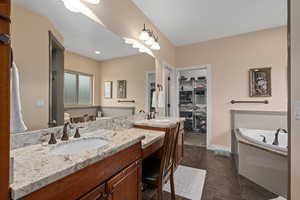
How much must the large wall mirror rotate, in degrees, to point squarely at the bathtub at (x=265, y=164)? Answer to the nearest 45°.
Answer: approximately 45° to its left

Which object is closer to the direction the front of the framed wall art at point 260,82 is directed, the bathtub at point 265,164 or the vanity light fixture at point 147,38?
the bathtub

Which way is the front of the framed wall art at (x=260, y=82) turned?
toward the camera

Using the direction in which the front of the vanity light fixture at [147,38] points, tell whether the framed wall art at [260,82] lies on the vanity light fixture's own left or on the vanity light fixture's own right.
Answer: on the vanity light fixture's own left

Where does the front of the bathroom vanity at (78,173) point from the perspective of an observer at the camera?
facing the viewer and to the right of the viewer

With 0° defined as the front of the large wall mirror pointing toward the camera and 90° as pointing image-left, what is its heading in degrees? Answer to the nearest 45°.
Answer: approximately 315°

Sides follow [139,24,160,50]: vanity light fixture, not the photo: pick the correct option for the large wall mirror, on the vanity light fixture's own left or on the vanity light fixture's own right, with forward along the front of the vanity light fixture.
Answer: on the vanity light fixture's own right

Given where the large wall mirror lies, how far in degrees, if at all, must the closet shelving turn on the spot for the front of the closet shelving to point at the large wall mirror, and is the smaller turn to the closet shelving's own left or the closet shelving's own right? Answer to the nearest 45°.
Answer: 0° — it already faces it

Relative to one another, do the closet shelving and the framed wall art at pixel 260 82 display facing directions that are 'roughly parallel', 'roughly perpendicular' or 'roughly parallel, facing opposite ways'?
roughly parallel

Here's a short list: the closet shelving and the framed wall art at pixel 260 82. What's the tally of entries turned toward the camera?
2

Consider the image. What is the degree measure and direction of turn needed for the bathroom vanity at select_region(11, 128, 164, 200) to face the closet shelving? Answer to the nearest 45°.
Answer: approximately 90° to its left

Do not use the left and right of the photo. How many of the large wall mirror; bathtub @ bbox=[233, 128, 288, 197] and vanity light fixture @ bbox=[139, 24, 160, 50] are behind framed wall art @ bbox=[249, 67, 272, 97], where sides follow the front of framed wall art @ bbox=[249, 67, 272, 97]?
0

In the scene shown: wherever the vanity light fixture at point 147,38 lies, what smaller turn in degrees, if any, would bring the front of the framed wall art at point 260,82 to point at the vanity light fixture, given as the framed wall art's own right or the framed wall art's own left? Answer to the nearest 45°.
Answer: approximately 45° to the framed wall art's own right
